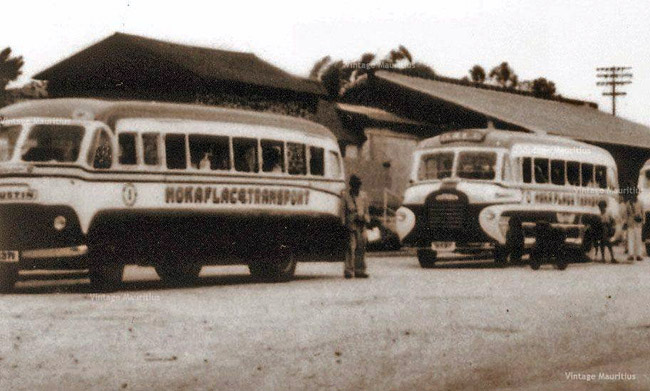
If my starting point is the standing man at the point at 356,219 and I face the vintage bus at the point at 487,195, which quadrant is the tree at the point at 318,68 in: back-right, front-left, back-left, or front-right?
front-left

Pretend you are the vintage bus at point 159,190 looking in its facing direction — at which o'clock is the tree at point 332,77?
The tree is roughly at 5 o'clock from the vintage bus.

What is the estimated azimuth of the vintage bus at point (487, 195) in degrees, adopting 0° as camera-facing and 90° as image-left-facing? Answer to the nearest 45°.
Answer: approximately 45°

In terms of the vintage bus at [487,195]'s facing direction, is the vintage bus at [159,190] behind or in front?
in front

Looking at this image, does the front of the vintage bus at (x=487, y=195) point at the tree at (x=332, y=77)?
no

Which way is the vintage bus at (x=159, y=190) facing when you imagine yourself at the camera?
facing the viewer and to the left of the viewer

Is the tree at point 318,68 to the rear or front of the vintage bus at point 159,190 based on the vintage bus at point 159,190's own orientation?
to the rear

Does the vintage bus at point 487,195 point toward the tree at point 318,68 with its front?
no

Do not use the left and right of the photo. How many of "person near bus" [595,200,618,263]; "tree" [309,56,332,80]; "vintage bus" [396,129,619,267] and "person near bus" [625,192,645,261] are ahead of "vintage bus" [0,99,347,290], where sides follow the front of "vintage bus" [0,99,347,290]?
0

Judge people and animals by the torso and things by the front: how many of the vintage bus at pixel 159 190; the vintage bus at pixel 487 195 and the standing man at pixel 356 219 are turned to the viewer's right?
0

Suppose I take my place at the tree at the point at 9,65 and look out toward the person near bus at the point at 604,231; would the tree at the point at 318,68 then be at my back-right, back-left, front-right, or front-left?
front-left

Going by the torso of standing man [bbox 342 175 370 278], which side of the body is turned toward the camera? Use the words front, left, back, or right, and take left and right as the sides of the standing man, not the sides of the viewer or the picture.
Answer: front

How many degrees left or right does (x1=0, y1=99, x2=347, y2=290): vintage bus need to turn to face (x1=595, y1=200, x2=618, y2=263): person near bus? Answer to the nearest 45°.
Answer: approximately 180°

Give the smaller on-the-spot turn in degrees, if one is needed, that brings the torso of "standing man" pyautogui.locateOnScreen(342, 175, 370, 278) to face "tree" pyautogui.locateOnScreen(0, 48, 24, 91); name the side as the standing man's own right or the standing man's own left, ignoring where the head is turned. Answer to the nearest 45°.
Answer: approximately 135° to the standing man's own right

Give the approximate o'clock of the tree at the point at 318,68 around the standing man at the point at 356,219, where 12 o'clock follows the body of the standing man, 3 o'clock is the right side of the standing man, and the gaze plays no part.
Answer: The tree is roughly at 6 o'clock from the standing man.
